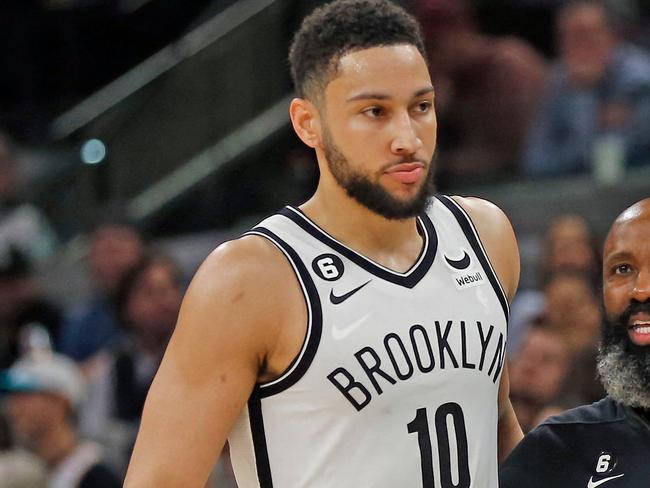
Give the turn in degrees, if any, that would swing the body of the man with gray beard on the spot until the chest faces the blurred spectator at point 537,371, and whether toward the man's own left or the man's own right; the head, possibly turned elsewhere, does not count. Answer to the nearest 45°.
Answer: approximately 180°

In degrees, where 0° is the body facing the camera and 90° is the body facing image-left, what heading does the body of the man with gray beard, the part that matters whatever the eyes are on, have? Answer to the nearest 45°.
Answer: approximately 0°

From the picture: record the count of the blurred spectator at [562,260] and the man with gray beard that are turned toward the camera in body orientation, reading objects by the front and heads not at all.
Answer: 2

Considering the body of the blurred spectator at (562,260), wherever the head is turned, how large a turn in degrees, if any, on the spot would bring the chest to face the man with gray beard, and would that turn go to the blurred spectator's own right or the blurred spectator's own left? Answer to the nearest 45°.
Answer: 0° — they already face them

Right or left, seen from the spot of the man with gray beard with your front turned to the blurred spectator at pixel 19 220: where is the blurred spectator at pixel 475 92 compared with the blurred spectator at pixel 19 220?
right

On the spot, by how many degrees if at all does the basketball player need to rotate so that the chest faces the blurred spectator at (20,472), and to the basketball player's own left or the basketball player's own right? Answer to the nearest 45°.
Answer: approximately 180°
